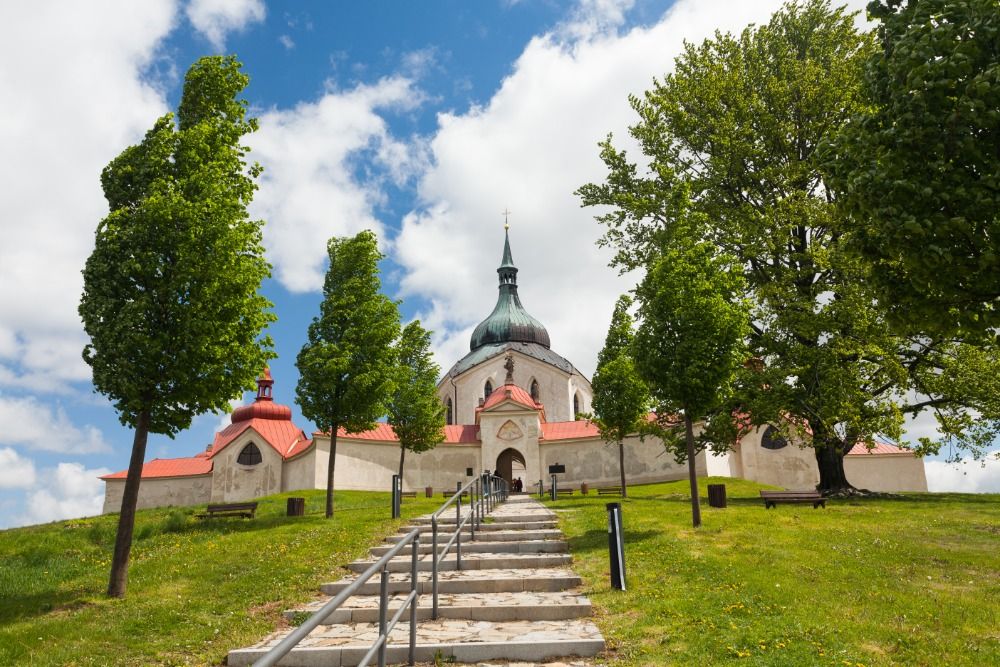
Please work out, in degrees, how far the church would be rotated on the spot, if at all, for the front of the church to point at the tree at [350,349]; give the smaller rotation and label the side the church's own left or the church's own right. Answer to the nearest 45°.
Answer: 0° — it already faces it

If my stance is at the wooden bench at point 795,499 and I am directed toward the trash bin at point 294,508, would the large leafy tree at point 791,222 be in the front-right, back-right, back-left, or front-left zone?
back-right

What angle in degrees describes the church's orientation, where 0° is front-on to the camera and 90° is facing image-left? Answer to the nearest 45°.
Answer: approximately 0°

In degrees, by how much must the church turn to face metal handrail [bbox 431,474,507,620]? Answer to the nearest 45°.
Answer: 0° — it already faces it

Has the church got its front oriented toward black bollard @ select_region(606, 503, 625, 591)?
yes

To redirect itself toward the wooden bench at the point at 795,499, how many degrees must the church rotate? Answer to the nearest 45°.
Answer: approximately 45° to its left
